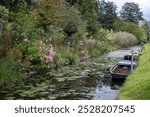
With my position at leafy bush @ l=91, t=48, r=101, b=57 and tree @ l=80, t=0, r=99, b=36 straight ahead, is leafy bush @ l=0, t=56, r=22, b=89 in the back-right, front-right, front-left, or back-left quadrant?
back-left

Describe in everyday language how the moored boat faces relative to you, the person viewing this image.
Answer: facing away from the viewer and to the right of the viewer
